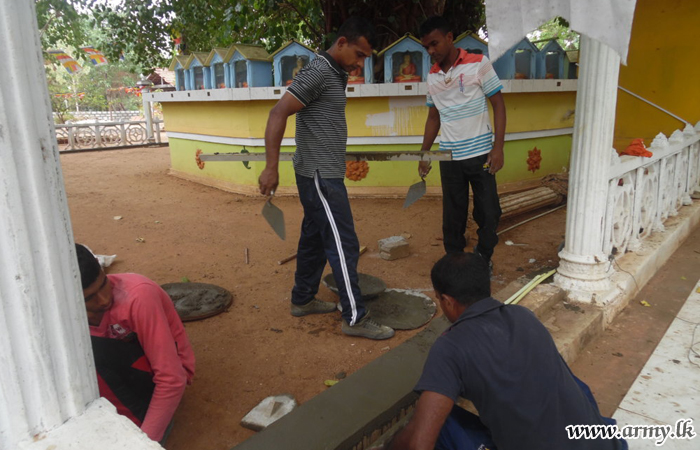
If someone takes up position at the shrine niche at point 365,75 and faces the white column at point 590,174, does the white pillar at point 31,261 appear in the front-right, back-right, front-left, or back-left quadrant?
front-right

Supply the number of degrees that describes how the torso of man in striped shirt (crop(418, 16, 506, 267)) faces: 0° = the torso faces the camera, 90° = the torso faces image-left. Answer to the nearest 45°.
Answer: approximately 45°

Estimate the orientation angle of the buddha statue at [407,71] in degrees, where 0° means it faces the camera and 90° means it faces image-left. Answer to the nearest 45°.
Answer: approximately 0°

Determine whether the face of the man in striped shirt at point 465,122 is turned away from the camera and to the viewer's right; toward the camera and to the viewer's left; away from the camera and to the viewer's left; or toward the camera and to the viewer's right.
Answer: toward the camera and to the viewer's left

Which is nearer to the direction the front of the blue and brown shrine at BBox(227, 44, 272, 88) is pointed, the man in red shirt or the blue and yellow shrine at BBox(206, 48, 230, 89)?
the man in red shirt

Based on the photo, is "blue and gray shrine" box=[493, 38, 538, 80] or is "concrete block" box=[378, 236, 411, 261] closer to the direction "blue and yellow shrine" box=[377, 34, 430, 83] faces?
the concrete block

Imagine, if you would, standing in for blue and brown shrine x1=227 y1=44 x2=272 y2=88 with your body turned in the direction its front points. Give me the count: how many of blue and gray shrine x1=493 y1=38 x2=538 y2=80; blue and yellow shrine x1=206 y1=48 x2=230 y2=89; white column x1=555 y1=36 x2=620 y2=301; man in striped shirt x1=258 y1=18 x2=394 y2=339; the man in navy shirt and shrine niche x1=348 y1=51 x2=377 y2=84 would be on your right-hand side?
1

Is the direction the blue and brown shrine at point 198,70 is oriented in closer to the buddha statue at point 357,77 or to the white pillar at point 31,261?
the white pillar

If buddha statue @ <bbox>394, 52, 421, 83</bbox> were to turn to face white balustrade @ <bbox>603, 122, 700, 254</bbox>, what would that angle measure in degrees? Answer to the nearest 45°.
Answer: approximately 45° to its left

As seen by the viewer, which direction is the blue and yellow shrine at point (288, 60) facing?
toward the camera

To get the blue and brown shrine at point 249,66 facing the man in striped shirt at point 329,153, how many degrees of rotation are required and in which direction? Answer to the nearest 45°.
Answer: approximately 45° to its left

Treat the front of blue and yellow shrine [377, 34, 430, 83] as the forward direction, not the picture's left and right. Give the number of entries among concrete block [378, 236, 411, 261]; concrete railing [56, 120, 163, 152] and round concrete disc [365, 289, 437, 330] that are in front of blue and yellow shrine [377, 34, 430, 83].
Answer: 2
